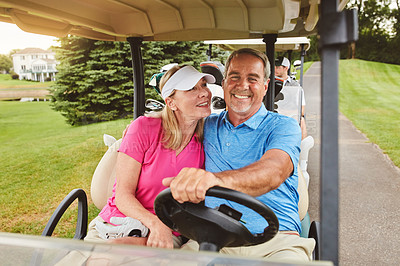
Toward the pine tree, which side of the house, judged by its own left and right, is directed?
front

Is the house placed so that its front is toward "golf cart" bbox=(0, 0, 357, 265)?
yes

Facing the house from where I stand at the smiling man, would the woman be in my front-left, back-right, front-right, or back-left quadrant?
front-left

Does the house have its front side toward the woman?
yes

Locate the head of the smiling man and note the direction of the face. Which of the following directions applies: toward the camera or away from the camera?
toward the camera

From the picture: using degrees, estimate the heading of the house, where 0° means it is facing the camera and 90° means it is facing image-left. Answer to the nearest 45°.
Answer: approximately 0°

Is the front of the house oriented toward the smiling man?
yes

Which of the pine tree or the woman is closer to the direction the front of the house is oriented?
the woman
